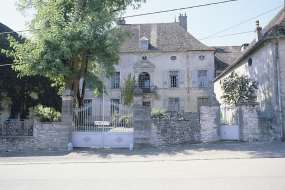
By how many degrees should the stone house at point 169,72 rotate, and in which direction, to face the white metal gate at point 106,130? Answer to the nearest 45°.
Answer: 0° — it already faces it

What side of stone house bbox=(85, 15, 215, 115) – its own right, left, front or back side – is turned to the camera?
front

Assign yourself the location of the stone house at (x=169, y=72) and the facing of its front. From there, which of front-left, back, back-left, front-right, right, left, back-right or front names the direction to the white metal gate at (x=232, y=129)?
front

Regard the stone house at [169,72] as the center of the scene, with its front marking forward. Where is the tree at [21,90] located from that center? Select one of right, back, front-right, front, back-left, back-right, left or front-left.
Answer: front-right

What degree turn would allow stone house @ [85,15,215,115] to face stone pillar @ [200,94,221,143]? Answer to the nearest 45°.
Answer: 0° — it already faces it

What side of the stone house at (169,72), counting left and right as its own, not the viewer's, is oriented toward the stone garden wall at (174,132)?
front

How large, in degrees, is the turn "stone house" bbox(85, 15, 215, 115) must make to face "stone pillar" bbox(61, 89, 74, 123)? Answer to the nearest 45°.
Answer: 0° — it already faces it

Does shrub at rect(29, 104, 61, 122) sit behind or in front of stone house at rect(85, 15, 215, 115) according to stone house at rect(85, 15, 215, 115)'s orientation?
in front

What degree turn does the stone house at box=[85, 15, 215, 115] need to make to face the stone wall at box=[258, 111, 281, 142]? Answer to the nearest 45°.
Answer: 0° — it already faces it
